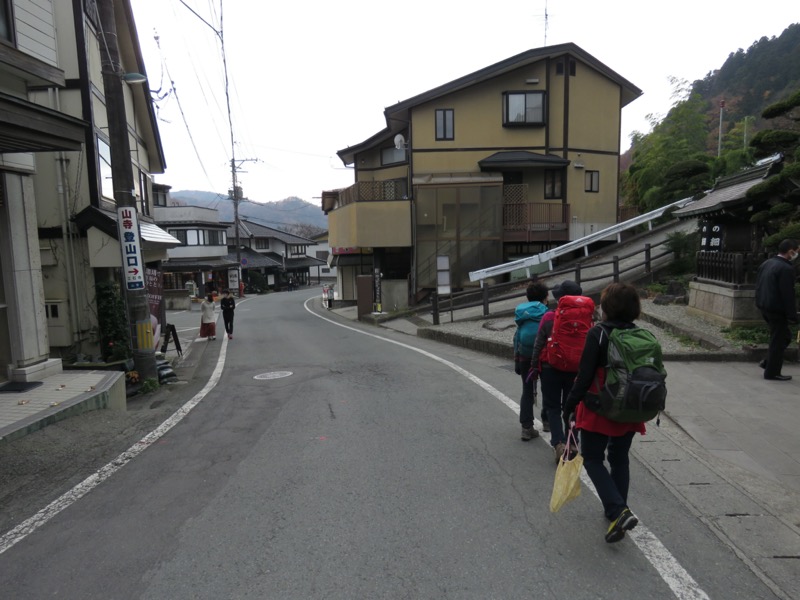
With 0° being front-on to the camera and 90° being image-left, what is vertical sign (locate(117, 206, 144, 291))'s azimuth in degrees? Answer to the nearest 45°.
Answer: approximately 0°

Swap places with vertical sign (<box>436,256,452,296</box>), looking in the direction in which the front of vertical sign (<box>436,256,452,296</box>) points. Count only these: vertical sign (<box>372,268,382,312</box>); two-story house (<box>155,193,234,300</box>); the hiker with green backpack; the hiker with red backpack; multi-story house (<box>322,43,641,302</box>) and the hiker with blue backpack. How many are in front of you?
3

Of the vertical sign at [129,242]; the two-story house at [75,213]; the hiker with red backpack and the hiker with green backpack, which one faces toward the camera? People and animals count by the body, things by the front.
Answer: the vertical sign

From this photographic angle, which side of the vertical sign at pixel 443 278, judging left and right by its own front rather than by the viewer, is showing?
front

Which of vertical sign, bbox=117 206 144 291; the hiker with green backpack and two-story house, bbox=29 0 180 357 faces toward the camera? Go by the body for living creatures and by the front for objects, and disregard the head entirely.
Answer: the vertical sign

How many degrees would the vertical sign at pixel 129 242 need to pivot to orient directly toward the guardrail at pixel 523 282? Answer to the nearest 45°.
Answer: approximately 90° to its left

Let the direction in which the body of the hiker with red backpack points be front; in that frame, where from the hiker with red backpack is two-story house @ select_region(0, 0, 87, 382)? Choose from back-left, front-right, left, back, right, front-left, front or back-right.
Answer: front-left

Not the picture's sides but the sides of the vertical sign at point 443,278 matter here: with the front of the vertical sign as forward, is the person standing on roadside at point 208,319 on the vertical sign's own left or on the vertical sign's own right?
on the vertical sign's own right

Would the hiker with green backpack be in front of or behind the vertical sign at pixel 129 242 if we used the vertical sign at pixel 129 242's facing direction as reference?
in front

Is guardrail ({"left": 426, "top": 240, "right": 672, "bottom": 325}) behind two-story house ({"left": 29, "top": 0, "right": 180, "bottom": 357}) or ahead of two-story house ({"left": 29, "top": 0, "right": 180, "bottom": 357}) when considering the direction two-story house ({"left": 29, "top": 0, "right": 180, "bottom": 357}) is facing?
ahead

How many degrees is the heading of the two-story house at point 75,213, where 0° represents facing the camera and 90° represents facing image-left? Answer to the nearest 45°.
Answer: approximately 270°

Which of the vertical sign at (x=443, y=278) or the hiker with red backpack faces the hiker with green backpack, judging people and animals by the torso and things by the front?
the vertical sign

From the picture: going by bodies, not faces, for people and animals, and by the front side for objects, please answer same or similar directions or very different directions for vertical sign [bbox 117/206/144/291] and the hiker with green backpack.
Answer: very different directions

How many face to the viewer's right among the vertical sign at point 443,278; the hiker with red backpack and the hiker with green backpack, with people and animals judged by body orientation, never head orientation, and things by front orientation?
0
